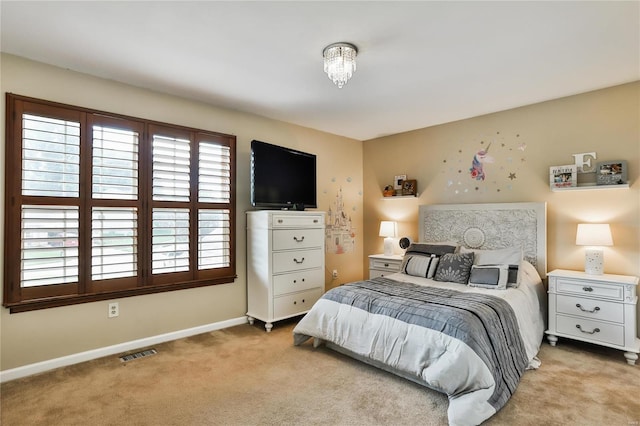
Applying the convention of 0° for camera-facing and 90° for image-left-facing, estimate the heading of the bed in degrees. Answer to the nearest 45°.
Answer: approximately 45°

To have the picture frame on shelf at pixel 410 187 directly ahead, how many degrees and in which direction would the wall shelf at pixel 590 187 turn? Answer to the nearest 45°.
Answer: approximately 90° to its right

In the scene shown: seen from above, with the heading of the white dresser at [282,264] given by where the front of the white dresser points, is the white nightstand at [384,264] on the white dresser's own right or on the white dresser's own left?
on the white dresser's own left

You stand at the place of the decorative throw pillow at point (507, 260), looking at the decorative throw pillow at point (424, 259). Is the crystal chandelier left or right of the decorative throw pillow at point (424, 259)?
left

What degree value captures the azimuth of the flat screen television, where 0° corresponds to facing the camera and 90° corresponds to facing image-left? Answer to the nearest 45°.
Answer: approximately 315°

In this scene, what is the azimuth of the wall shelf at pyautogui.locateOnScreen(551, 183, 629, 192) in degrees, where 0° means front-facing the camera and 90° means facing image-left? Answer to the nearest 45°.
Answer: approximately 0°

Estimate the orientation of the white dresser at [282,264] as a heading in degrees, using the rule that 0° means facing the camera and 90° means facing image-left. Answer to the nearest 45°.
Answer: approximately 315°

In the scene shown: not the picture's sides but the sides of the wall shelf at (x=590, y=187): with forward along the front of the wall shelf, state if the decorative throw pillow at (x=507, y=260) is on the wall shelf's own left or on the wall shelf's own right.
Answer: on the wall shelf's own right
